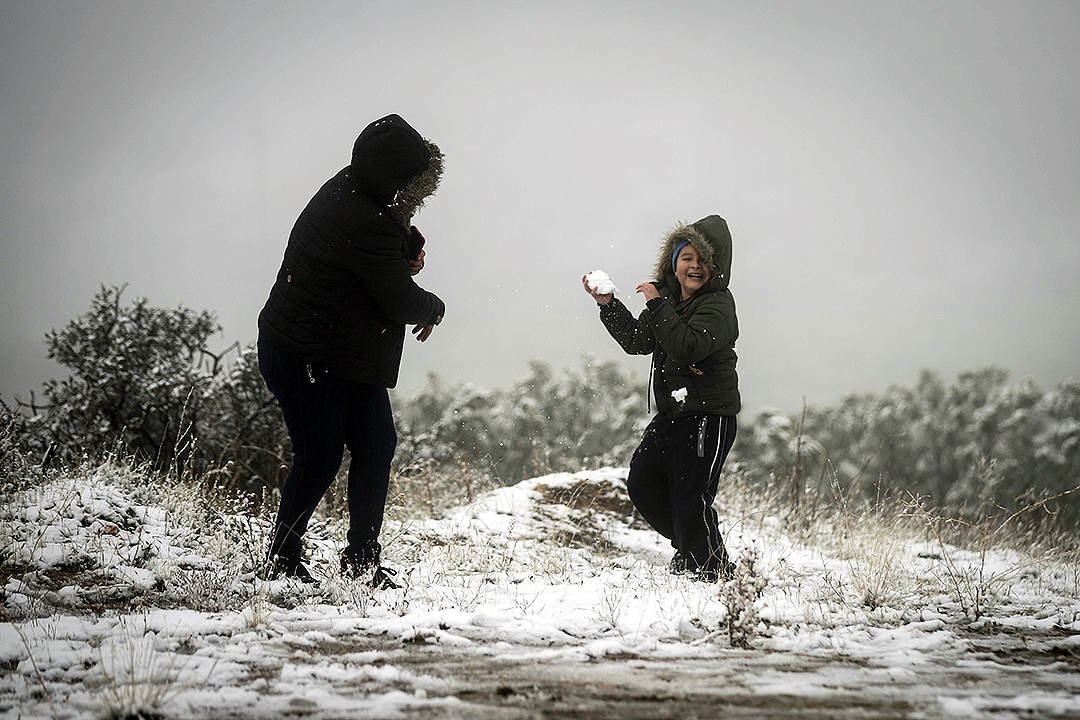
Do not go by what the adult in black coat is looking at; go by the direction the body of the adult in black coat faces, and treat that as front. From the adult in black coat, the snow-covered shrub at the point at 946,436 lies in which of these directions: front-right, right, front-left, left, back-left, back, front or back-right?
front-left

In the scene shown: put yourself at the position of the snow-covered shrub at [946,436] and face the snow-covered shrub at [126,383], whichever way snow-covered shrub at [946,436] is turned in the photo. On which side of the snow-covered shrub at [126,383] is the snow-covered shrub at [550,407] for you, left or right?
right

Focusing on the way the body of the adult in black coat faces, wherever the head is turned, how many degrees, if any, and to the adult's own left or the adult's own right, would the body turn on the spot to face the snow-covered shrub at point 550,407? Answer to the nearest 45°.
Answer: approximately 90° to the adult's own left

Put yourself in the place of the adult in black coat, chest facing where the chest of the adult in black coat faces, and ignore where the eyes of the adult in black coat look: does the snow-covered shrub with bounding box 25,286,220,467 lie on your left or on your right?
on your left

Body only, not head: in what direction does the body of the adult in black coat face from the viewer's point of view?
to the viewer's right

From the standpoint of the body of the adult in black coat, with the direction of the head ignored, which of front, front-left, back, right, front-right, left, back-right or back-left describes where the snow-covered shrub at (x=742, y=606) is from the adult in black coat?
front-right
